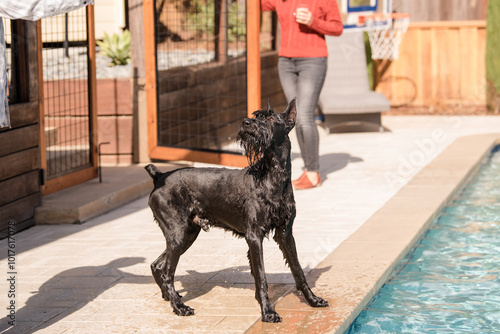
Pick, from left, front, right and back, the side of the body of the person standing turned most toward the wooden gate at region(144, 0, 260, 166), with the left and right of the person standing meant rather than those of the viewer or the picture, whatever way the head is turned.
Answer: right

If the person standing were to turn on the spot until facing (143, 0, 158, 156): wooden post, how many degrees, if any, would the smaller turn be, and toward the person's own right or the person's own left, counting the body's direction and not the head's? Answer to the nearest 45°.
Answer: approximately 90° to the person's own right

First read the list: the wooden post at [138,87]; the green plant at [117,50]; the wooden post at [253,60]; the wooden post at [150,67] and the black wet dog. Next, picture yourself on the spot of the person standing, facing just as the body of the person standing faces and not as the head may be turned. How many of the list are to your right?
4

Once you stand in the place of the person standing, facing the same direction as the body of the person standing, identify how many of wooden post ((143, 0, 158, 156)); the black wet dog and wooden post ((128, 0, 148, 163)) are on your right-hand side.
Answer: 2

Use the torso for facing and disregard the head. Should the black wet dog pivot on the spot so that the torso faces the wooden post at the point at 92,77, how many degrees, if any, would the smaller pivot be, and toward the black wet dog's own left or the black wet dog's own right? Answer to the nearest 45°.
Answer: approximately 135° to the black wet dog's own left

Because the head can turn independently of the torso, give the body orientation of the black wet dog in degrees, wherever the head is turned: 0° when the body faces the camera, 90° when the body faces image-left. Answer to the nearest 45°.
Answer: approximately 315°

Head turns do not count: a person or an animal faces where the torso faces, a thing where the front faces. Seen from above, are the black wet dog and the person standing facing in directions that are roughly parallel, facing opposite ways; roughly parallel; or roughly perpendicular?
roughly perpendicular

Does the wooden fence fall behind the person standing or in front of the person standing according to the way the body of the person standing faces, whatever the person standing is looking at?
behind

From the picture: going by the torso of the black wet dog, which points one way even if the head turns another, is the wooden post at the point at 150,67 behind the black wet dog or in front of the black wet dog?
behind

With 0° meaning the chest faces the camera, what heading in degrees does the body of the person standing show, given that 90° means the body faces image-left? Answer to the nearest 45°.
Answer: approximately 45°

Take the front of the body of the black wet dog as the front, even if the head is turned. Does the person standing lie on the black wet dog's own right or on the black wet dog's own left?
on the black wet dog's own left

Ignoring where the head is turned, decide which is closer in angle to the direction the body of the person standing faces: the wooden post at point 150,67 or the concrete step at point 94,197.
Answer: the concrete step
